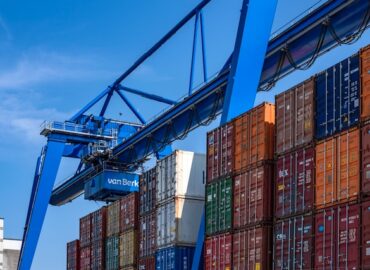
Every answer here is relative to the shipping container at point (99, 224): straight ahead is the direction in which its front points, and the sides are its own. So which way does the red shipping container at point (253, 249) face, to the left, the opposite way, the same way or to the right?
the same way

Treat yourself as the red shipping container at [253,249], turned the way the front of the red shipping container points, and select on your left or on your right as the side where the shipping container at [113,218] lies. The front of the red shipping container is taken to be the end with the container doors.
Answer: on your right

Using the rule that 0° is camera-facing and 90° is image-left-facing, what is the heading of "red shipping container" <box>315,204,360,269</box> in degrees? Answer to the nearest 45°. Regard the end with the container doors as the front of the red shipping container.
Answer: approximately 45°

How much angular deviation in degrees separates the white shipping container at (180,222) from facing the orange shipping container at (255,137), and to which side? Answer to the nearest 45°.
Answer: approximately 45° to its left

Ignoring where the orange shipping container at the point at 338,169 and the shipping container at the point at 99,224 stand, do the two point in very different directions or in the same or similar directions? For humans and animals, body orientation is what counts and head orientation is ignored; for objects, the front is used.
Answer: same or similar directions

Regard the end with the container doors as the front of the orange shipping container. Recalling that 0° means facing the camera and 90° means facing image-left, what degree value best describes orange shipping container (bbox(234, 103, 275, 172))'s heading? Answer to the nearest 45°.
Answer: approximately 45°

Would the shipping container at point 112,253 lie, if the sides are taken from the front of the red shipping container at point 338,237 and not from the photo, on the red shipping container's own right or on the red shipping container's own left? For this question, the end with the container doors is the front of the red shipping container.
on the red shipping container's own right

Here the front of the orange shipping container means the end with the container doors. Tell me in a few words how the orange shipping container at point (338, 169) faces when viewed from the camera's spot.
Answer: facing the viewer and to the left of the viewer

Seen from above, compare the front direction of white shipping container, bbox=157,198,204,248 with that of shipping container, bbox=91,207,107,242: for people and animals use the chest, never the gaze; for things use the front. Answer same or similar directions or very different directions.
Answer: same or similar directions

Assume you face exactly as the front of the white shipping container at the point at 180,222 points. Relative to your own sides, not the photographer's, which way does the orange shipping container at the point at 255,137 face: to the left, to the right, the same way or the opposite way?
the same way

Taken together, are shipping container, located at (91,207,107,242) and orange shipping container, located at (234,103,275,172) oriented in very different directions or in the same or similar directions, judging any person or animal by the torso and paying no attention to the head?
same or similar directions

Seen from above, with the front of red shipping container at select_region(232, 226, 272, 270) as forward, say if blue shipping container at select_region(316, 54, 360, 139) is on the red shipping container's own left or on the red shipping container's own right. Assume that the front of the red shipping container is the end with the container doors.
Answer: on the red shipping container's own left

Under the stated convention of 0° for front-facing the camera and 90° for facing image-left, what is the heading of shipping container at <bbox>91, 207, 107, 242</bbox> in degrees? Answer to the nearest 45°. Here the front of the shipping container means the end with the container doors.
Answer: approximately 45°

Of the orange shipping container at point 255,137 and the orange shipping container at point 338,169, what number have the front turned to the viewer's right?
0

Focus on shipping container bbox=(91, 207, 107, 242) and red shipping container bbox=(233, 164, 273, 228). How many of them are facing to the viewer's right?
0
